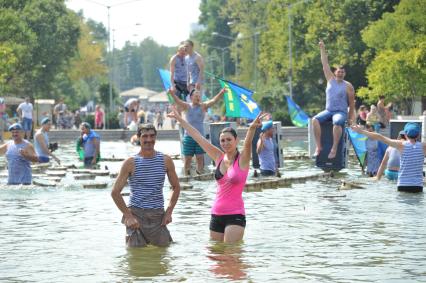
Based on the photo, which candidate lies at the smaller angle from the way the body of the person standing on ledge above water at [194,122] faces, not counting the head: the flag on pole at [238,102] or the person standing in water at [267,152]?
the person standing in water

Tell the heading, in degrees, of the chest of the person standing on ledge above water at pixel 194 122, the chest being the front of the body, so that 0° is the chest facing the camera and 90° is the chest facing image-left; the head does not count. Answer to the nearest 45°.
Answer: approximately 0°

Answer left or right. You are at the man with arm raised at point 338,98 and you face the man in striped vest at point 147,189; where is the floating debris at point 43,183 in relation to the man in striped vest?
right
